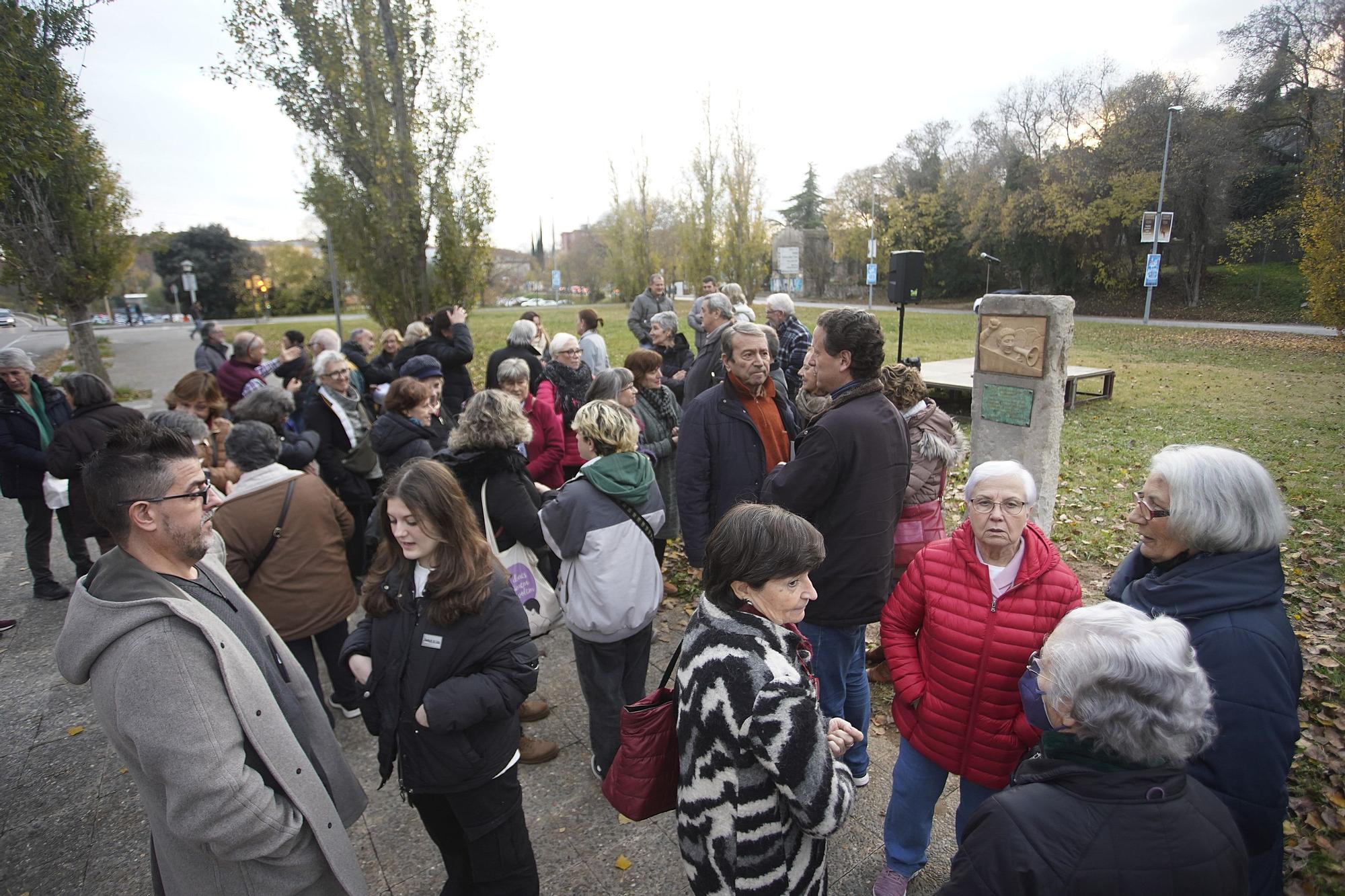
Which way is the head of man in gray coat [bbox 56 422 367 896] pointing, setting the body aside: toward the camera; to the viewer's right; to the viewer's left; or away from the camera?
to the viewer's right

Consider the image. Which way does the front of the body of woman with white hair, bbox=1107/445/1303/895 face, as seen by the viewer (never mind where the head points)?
to the viewer's left

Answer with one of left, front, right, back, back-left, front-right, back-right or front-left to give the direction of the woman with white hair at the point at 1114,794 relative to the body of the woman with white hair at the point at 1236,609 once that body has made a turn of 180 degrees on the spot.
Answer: right

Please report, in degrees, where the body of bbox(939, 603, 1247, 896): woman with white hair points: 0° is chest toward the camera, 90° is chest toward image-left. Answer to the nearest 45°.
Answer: approximately 135°

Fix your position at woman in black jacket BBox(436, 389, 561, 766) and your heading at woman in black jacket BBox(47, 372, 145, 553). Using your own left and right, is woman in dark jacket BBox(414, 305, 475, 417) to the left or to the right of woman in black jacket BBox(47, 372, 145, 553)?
right

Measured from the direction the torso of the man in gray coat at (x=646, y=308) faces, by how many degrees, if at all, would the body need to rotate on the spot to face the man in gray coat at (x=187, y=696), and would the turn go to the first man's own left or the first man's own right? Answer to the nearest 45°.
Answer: approximately 45° to the first man's own right

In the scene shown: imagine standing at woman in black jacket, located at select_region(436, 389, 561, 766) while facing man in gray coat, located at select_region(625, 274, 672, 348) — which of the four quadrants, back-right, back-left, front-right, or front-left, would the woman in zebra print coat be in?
back-right

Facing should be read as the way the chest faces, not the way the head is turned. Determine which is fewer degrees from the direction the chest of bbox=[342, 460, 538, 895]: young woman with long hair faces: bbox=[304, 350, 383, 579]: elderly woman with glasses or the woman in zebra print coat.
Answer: the woman in zebra print coat

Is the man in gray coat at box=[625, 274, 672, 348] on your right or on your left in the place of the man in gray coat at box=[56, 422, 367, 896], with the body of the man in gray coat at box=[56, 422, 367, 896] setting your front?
on your left

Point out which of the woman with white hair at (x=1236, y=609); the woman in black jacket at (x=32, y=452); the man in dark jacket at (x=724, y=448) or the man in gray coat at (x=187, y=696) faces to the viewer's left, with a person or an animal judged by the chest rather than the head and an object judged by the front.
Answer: the woman with white hair
